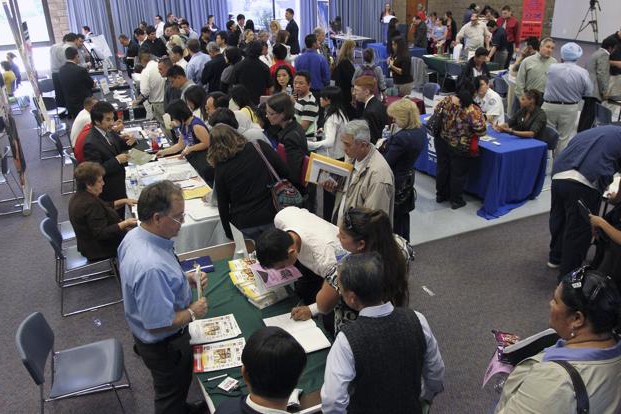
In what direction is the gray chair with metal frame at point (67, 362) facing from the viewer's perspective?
to the viewer's right

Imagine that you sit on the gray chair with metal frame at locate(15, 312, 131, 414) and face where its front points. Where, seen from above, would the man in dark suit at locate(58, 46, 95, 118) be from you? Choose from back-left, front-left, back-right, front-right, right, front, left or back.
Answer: left

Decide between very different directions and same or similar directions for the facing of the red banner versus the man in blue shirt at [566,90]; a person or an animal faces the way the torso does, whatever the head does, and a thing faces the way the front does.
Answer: very different directions

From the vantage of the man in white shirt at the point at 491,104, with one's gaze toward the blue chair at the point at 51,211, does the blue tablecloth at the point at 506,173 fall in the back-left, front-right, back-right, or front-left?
front-left

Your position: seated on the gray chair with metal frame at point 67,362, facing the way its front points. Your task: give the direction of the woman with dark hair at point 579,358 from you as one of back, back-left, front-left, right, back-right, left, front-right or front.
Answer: front-right

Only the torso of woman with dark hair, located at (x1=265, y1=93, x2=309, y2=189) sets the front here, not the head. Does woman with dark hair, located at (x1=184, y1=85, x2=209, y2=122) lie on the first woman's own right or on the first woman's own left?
on the first woman's own right

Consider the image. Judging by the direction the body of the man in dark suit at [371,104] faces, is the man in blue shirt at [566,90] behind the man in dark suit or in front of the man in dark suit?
behind

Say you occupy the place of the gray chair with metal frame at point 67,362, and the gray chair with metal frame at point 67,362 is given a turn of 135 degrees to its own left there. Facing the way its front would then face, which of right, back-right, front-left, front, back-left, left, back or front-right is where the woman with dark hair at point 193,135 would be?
right

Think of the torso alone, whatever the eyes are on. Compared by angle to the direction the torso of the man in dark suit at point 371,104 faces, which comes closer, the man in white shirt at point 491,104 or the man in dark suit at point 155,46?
the man in dark suit

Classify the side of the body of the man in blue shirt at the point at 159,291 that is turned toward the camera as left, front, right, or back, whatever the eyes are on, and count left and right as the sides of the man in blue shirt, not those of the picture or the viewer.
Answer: right

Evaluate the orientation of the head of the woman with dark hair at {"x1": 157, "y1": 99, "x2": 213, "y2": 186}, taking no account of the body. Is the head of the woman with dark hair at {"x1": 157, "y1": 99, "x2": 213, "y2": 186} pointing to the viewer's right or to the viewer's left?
to the viewer's left

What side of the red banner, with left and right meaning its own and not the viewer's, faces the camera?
front

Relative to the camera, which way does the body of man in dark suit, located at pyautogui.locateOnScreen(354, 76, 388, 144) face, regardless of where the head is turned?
to the viewer's left
